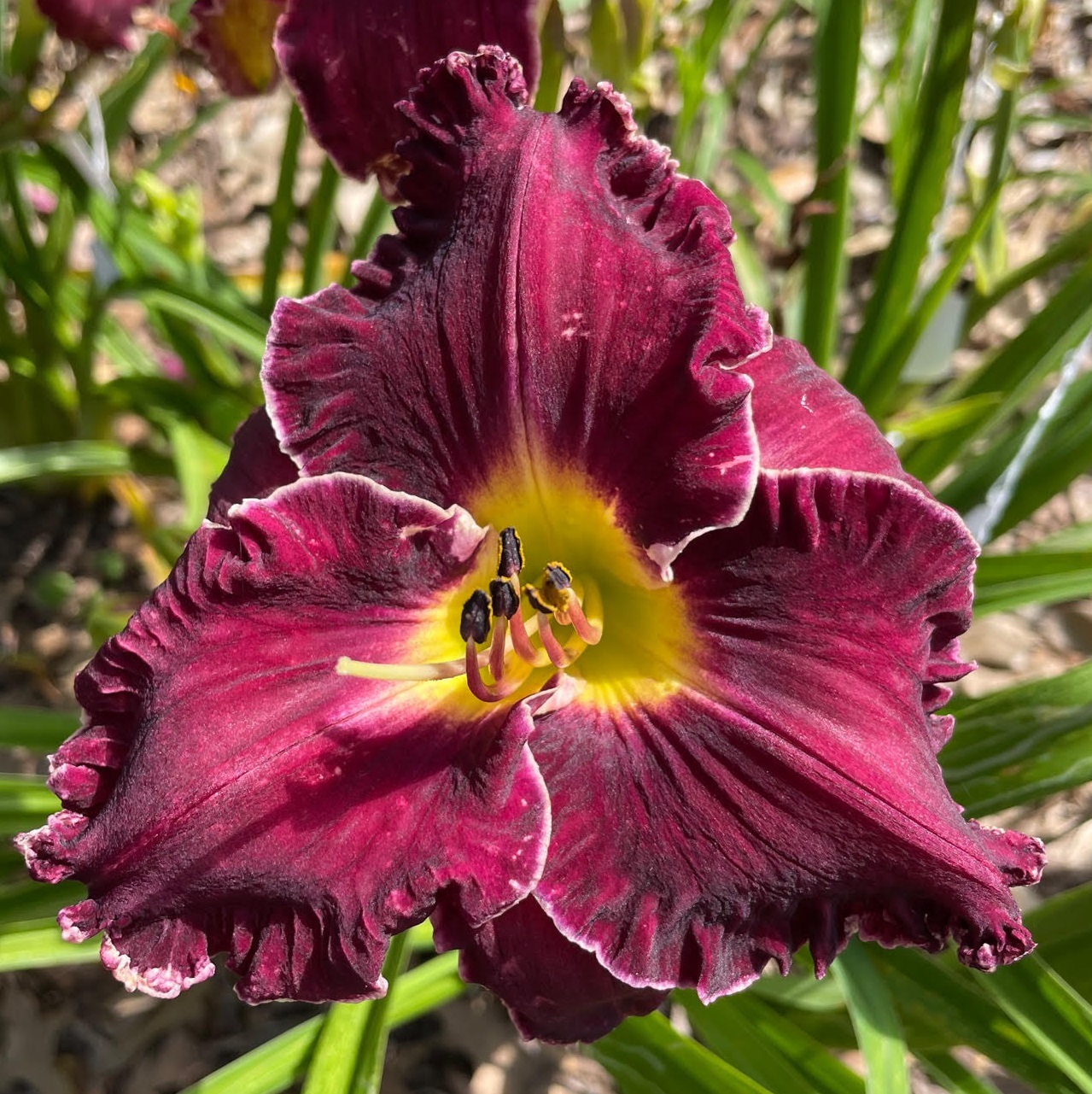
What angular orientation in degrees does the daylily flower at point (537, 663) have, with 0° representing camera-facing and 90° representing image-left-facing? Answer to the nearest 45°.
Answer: approximately 0°
